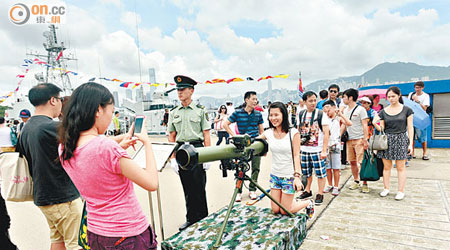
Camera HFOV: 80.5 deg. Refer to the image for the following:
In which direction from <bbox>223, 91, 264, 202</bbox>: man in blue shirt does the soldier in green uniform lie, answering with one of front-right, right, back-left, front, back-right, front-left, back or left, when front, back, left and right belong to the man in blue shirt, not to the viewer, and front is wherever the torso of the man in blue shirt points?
front-right

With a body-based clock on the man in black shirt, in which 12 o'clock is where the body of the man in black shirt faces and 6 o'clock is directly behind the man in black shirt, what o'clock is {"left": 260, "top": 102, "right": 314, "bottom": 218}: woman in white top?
The woman in white top is roughly at 2 o'clock from the man in black shirt.

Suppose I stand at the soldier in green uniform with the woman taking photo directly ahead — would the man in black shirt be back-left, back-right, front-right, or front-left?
front-right

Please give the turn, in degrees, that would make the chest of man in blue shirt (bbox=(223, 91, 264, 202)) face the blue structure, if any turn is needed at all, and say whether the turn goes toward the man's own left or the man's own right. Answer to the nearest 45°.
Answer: approximately 135° to the man's own left

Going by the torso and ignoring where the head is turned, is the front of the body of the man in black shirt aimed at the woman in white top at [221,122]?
yes

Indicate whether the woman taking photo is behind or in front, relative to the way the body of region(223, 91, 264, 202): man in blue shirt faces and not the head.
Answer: in front

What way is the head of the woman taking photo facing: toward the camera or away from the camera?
away from the camera

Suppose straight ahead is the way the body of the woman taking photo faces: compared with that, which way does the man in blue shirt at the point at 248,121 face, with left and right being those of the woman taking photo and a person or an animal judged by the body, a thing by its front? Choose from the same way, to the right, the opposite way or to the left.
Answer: the opposite way

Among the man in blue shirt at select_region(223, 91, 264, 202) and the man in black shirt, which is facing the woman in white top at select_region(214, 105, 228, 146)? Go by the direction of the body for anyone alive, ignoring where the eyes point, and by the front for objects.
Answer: the man in black shirt

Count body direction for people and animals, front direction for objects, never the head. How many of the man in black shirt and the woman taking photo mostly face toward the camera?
0

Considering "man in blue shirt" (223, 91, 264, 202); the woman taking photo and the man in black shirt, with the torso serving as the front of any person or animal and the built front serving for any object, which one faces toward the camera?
the man in blue shirt

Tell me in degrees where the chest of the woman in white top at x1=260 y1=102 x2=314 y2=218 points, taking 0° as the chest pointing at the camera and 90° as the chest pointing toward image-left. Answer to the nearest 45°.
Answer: approximately 45°

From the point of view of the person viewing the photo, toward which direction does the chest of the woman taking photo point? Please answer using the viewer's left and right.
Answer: facing away from the viewer and to the right of the viewer

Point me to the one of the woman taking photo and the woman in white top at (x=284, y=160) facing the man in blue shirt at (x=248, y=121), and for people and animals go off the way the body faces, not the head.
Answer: the woman taking photo

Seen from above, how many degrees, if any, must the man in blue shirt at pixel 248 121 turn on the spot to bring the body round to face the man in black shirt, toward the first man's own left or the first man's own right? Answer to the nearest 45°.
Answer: approximately 45° to the first man's own right

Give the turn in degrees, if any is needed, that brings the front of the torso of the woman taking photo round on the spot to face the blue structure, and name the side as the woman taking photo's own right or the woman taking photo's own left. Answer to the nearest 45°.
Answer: approximately 45° to the woman taking photo's own right

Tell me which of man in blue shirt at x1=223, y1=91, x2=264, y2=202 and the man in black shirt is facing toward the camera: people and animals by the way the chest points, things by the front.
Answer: the man in blue shirt
